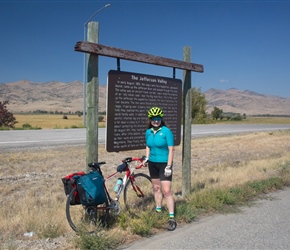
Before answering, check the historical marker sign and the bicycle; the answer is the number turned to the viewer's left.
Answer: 0

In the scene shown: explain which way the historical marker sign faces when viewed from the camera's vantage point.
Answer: facing the viewer and to the right of the viewer

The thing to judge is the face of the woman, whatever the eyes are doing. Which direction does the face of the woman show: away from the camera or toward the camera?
toward the camera

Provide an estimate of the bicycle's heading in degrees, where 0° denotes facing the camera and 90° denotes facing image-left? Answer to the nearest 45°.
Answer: approximately 225°

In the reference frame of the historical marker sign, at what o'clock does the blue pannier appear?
The blue pannier is roughly at 2 o'clock from the historical marker sign.

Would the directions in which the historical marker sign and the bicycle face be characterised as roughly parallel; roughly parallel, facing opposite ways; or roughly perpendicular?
roughly perpendicular

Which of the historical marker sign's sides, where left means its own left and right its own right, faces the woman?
front

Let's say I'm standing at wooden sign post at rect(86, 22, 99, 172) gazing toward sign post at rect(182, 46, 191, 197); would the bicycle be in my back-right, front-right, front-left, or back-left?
front-right
